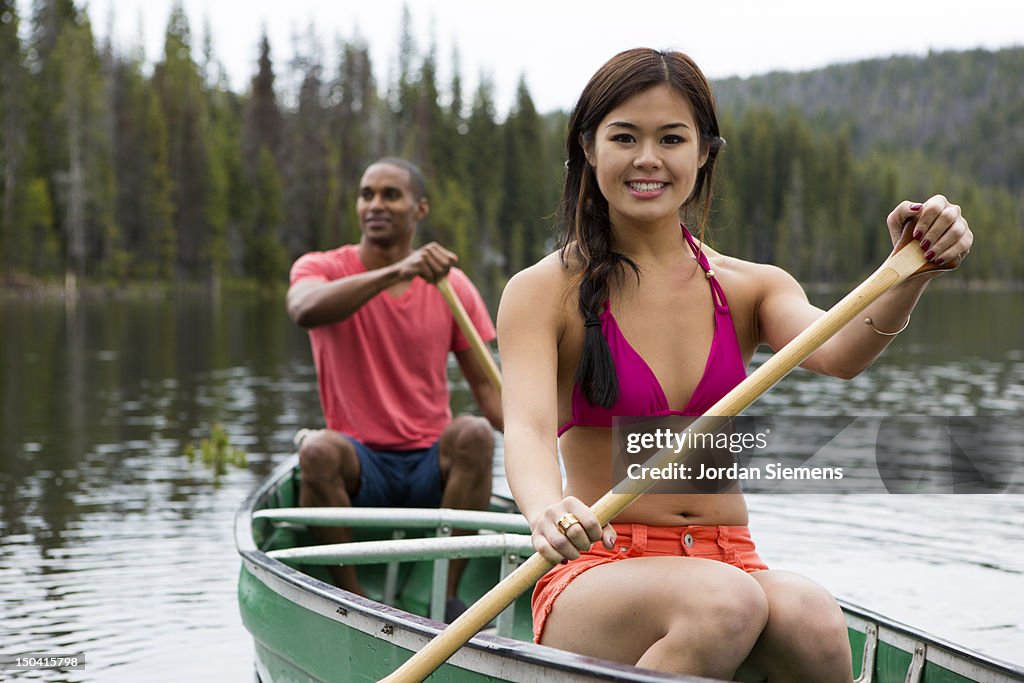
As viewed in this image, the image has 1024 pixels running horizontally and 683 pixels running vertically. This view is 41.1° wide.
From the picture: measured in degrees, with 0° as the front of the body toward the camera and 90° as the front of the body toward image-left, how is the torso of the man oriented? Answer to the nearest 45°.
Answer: approximately 0°

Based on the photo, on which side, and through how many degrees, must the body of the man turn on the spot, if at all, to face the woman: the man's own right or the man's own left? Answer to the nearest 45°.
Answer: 0° — they already face them
